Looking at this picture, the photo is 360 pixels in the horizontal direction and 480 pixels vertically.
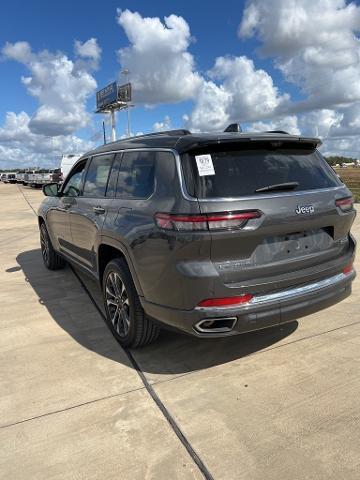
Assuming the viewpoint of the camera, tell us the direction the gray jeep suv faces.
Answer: facing away from the viewer and to the left of the viewer

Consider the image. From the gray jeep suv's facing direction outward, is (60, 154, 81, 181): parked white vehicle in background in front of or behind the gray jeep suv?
in front
